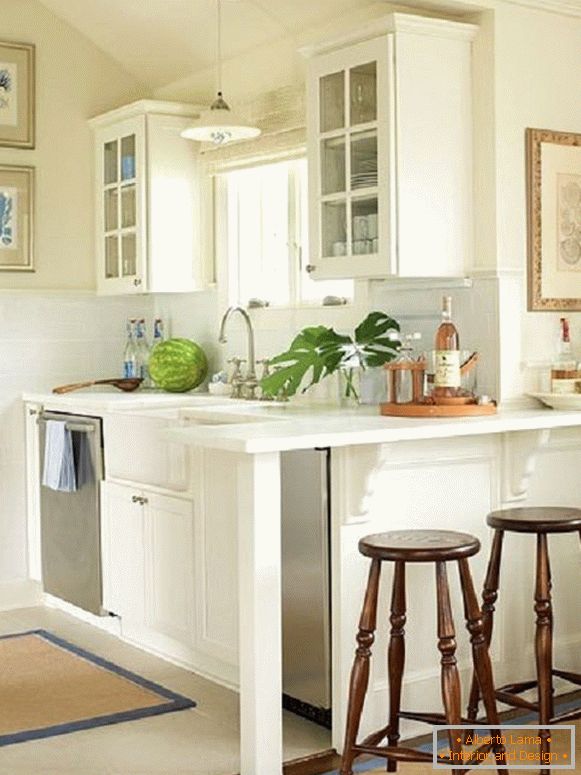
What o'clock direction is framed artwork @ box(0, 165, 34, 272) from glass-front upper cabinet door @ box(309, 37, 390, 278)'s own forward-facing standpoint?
The framed artwork is roughly at 3 o'clock from the glass-front upper cabinet door.

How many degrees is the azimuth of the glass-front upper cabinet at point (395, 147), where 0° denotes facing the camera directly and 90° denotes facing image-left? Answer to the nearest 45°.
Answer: approximately 45°

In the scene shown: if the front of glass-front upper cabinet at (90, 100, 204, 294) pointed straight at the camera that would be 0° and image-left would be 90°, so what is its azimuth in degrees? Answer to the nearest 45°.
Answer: approximately 45°

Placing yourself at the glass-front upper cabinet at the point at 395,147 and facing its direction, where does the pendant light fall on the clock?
The pendant light is roughly at 3 o'clock from the glass-front upper cabinet.

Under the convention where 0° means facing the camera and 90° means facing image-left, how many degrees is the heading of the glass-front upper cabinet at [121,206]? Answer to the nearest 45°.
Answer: approximately 45°
